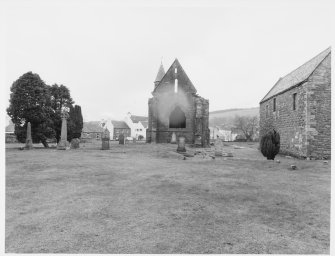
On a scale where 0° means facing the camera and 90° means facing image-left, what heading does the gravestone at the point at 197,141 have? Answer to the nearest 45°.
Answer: approximately 0°

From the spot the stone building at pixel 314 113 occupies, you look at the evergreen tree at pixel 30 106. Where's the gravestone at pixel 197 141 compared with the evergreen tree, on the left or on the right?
right

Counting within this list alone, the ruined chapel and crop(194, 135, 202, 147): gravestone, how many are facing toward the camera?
2

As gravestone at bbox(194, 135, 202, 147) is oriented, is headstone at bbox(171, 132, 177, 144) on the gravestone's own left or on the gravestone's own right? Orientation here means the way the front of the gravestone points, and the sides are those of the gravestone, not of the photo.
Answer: on the gravestone's own right

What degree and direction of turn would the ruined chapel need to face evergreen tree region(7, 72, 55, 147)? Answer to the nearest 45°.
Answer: approximately 45° to its right

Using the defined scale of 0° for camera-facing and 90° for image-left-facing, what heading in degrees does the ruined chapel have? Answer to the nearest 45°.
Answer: approximately 0°
